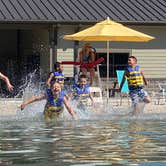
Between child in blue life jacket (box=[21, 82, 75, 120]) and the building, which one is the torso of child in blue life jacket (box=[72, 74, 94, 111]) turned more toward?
the child in blue life jacket

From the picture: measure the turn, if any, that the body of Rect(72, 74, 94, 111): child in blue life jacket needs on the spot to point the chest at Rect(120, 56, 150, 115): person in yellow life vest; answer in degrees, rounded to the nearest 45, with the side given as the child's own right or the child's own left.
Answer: approximately 90° to the child's own left

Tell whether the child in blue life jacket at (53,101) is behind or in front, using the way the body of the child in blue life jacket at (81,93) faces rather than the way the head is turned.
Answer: in front

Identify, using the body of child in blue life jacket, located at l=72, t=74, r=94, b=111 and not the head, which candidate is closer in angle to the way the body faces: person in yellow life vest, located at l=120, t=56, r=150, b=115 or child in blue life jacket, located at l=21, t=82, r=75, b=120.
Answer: the child in blue life jacket

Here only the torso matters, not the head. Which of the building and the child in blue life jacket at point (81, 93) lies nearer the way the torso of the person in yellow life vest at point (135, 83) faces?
the child in blue life jacket

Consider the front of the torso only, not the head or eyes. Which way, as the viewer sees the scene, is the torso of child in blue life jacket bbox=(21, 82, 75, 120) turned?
toward the camera

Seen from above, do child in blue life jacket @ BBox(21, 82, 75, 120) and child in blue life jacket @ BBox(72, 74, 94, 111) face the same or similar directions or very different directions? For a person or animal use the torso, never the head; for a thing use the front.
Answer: same or similar directions

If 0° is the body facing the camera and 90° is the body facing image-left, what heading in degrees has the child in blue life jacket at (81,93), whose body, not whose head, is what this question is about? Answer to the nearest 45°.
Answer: approximately 0°

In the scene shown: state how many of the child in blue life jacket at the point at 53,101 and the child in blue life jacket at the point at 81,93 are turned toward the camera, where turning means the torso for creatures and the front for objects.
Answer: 2

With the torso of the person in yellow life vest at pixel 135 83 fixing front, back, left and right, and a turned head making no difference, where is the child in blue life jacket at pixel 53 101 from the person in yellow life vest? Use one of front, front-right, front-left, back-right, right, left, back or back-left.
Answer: front

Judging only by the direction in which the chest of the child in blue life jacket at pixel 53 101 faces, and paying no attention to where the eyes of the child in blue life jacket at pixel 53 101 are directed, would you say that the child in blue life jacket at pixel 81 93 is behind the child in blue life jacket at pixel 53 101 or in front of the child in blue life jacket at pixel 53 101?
behind

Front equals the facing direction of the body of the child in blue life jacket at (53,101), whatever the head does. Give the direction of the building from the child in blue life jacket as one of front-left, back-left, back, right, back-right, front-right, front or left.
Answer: back

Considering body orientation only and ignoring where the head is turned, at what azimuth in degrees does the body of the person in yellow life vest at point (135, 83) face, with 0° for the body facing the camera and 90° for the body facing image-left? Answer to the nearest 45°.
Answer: approximately 45°

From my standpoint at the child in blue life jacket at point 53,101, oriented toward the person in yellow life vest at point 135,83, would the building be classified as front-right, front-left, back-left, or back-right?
front-left
